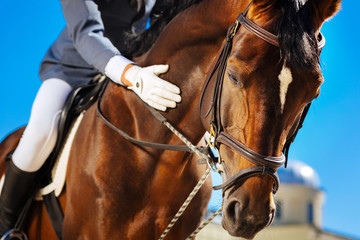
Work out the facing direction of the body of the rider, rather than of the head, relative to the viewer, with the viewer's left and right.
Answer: facing the viewer and to the right of the viewer
